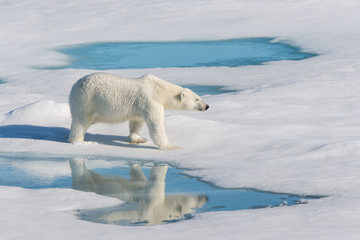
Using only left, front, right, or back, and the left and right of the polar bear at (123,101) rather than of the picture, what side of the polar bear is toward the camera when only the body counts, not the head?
right
